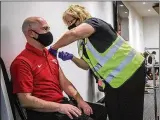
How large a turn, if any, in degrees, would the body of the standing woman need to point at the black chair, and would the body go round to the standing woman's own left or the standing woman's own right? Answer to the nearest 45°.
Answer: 0° — they already face it

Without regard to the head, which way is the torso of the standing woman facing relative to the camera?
to the viewer's left
